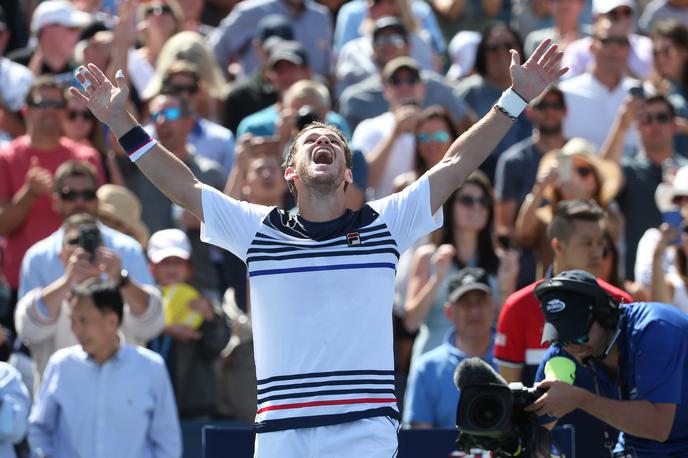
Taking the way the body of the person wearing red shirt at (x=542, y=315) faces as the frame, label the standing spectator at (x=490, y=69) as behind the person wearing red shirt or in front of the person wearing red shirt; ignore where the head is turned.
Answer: behind

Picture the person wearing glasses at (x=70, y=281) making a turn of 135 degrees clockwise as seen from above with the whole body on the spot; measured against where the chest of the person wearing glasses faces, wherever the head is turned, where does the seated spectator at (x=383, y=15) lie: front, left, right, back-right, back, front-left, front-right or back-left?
right

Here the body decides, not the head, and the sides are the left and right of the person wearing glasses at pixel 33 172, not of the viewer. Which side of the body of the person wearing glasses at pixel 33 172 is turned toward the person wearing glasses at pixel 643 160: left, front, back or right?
left

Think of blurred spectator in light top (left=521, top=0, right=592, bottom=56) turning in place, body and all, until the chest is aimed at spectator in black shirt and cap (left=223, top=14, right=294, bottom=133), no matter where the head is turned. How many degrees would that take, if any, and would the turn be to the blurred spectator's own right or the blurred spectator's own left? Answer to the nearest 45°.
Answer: approximately 45° to the blurred spectator's own right

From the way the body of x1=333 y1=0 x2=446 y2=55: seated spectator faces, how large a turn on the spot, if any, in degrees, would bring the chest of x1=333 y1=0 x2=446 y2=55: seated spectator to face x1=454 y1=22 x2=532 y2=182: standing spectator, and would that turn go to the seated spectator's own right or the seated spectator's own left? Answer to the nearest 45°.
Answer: approximately 45° to the seated spectator's own left

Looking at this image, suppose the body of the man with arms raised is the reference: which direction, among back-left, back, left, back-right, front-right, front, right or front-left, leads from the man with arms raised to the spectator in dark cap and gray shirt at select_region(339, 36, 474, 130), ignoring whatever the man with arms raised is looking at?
back

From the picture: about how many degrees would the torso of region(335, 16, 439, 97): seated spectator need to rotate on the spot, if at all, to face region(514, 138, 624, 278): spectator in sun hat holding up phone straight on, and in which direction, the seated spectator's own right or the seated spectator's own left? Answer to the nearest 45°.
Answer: approximately 45° to the seated spectator's own left

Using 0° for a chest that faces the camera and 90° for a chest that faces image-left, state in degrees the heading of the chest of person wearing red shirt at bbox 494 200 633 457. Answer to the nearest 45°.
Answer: approximately 315°
